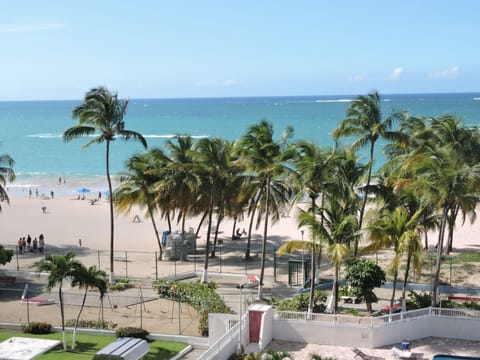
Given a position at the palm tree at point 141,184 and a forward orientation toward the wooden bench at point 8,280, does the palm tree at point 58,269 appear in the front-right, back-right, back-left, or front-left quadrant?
front-left

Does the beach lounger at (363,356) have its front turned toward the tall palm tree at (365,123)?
no

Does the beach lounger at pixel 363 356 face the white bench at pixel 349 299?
no

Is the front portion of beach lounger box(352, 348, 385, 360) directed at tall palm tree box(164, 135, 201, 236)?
no
